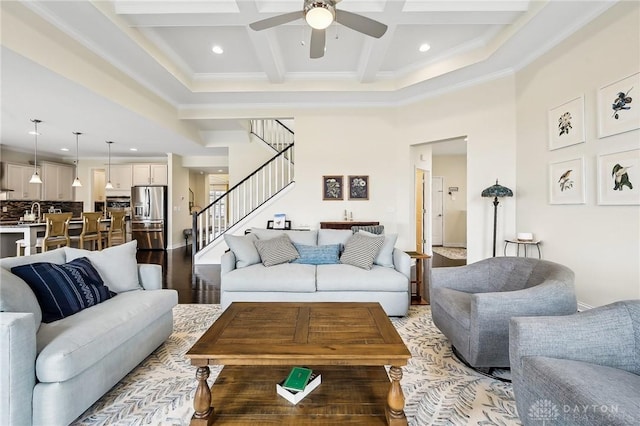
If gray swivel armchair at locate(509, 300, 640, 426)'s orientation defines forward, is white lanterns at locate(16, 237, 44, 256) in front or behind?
in front

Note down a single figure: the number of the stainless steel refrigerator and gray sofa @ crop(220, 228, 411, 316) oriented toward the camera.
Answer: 2

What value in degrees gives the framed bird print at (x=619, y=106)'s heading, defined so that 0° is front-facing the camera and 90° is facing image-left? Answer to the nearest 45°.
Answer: approximately 45°

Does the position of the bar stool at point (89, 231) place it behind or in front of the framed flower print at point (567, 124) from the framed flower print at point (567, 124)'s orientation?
in front

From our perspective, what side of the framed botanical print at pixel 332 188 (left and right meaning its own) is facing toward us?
front

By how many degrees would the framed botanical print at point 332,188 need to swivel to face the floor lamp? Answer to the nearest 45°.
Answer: approximately 45° to its left

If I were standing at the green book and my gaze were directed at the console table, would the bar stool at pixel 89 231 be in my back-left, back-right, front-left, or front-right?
front-left

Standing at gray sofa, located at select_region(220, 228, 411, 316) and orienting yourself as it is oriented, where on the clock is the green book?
The green book is roughly at 12 o'clock from the gray sofa.

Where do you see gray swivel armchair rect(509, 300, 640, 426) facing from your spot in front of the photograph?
facing the viewer and to the left of the viewer

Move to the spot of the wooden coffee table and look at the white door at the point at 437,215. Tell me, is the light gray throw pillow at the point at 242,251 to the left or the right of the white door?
left

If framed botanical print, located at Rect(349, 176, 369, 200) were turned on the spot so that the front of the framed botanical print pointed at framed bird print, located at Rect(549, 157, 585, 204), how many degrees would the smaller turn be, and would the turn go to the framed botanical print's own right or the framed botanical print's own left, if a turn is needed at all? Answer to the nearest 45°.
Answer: approximately 45° to the framed botanical print's own left

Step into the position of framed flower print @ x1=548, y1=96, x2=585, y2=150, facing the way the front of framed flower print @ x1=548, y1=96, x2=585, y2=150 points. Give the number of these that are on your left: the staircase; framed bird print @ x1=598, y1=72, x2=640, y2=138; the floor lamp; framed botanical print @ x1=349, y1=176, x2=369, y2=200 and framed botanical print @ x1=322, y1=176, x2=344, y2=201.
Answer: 1

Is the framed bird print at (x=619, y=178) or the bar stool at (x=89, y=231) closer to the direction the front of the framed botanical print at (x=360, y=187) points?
the framed bird print

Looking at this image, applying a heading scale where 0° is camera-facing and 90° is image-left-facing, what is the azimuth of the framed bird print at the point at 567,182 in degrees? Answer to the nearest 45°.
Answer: approximately 45°

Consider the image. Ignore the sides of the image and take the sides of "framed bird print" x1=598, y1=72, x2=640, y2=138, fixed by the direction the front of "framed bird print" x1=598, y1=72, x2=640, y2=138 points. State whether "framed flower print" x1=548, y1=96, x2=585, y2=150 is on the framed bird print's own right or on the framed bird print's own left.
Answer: on the framed bird print's own right

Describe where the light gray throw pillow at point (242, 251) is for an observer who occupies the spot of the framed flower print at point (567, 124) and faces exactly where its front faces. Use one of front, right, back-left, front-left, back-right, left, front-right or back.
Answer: front

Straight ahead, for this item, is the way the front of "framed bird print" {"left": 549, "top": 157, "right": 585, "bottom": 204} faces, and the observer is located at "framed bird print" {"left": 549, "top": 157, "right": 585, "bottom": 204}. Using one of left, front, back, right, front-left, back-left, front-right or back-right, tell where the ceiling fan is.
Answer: front

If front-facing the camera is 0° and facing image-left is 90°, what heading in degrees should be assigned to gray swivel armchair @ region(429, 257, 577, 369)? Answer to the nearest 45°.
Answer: approximately 45°

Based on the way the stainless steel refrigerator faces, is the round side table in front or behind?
in front

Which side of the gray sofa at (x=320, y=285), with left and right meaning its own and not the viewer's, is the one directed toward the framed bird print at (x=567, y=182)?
left

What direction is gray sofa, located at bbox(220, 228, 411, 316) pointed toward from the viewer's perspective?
toward the camera
